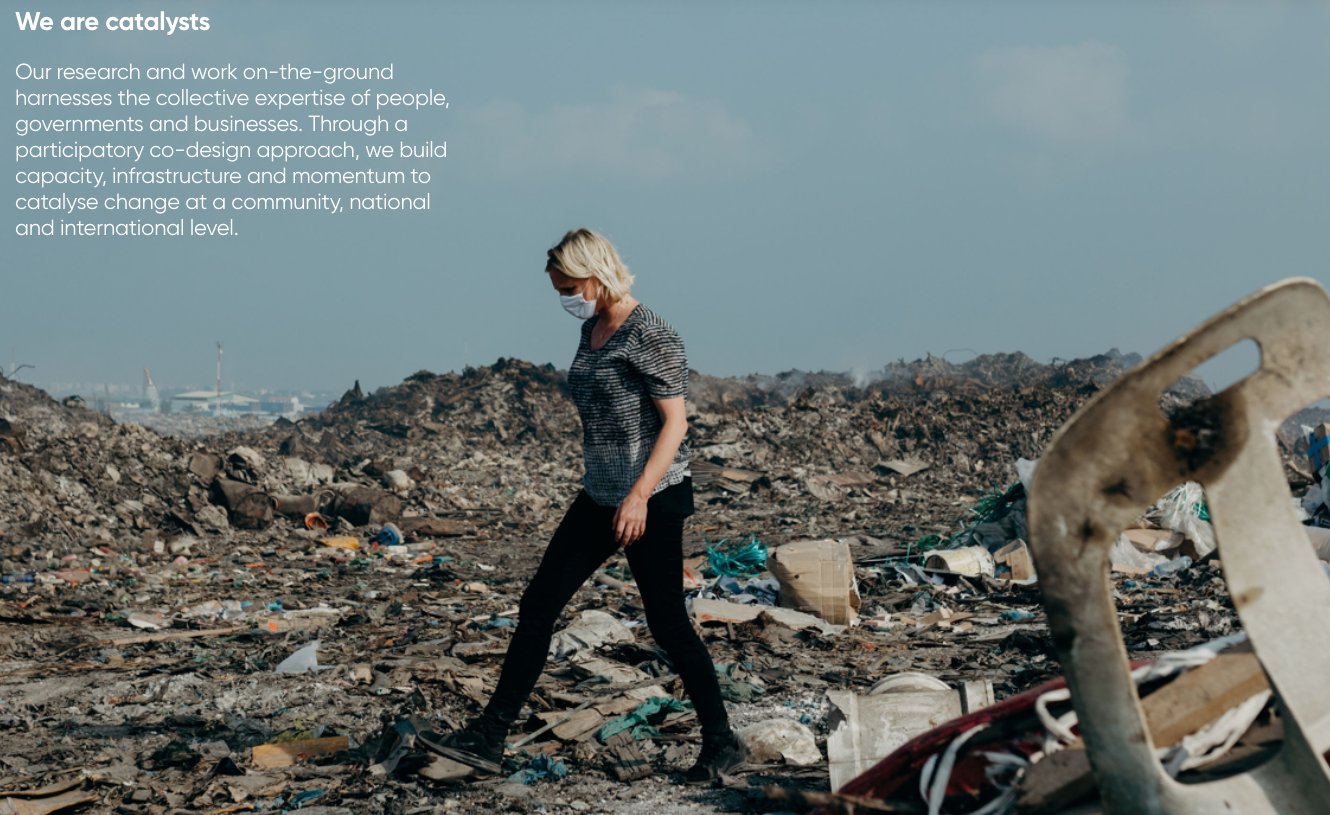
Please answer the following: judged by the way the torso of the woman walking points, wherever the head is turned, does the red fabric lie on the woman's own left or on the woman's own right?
on the woman's own left

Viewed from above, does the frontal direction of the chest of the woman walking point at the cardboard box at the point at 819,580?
no

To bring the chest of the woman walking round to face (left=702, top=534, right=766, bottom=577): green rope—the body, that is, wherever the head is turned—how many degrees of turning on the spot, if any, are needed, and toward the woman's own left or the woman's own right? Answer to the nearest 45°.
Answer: approximately 90° to the woman's own right

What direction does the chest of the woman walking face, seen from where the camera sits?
to the viewer's left

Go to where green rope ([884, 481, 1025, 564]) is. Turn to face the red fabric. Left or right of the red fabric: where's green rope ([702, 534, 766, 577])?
right

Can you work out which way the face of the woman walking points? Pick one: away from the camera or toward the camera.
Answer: toward the camera
